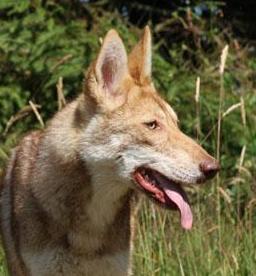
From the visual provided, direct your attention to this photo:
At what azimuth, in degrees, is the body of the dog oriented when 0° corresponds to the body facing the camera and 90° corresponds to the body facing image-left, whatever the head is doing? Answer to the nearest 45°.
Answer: approximately 315°
